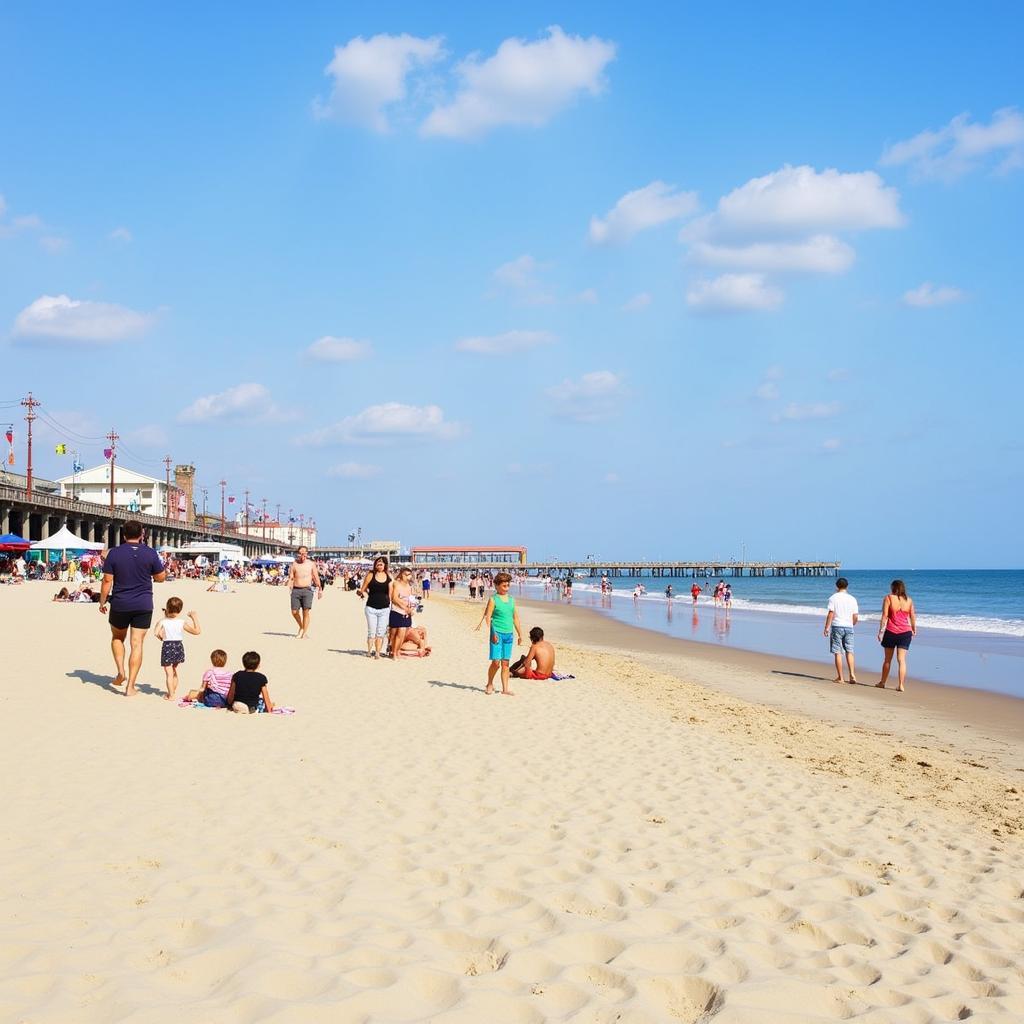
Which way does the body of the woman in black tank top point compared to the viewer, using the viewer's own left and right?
facing the viewer

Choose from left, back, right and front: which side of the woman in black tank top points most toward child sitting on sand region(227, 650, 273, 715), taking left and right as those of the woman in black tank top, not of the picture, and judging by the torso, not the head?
front

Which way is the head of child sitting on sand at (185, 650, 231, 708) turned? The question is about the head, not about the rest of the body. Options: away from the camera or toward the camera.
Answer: away from the camera

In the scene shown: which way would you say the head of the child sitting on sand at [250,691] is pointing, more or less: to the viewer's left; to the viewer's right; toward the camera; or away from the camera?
away from the camera

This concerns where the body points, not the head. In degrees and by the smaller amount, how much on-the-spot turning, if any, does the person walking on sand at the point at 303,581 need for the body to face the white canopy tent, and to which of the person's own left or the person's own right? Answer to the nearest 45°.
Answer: approximately 180°

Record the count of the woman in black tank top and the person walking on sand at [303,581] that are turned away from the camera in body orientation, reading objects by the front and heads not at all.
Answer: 0

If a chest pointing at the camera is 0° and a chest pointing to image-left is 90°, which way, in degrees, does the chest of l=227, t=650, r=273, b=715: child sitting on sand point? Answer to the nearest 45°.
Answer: approximately 180°

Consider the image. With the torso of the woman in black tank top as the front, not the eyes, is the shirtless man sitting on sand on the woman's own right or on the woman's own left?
on the woman's own left

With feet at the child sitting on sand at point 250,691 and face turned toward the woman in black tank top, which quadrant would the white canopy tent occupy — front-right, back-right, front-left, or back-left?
front-left

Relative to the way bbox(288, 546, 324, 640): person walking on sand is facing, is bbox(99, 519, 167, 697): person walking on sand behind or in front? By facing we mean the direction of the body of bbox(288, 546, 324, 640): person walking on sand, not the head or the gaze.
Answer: in front
